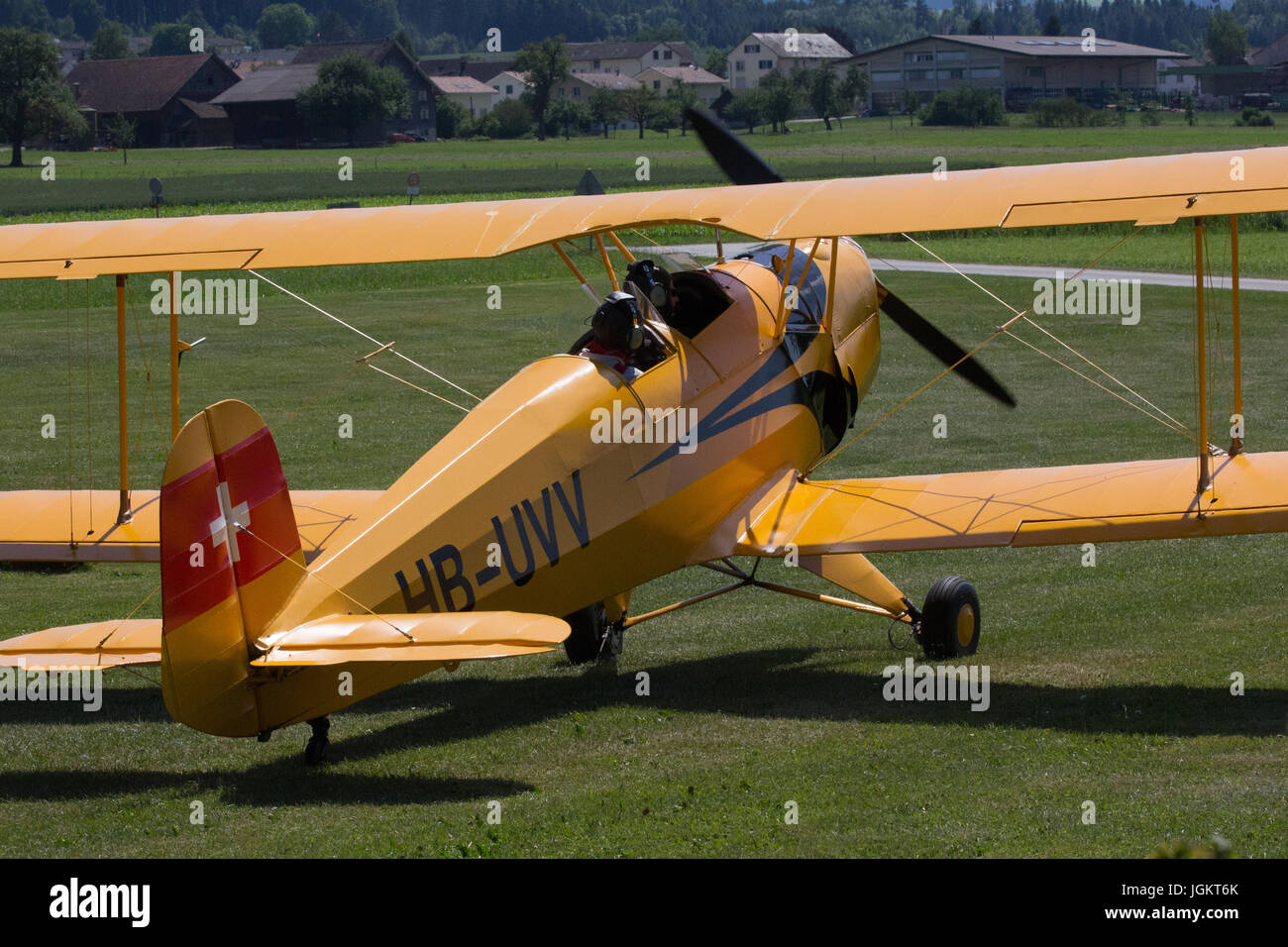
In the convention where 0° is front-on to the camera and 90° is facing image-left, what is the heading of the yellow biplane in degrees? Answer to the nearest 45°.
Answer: approximately 225°

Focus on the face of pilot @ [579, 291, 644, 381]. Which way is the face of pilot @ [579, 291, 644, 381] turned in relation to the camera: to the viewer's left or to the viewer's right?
to the viewer's right
